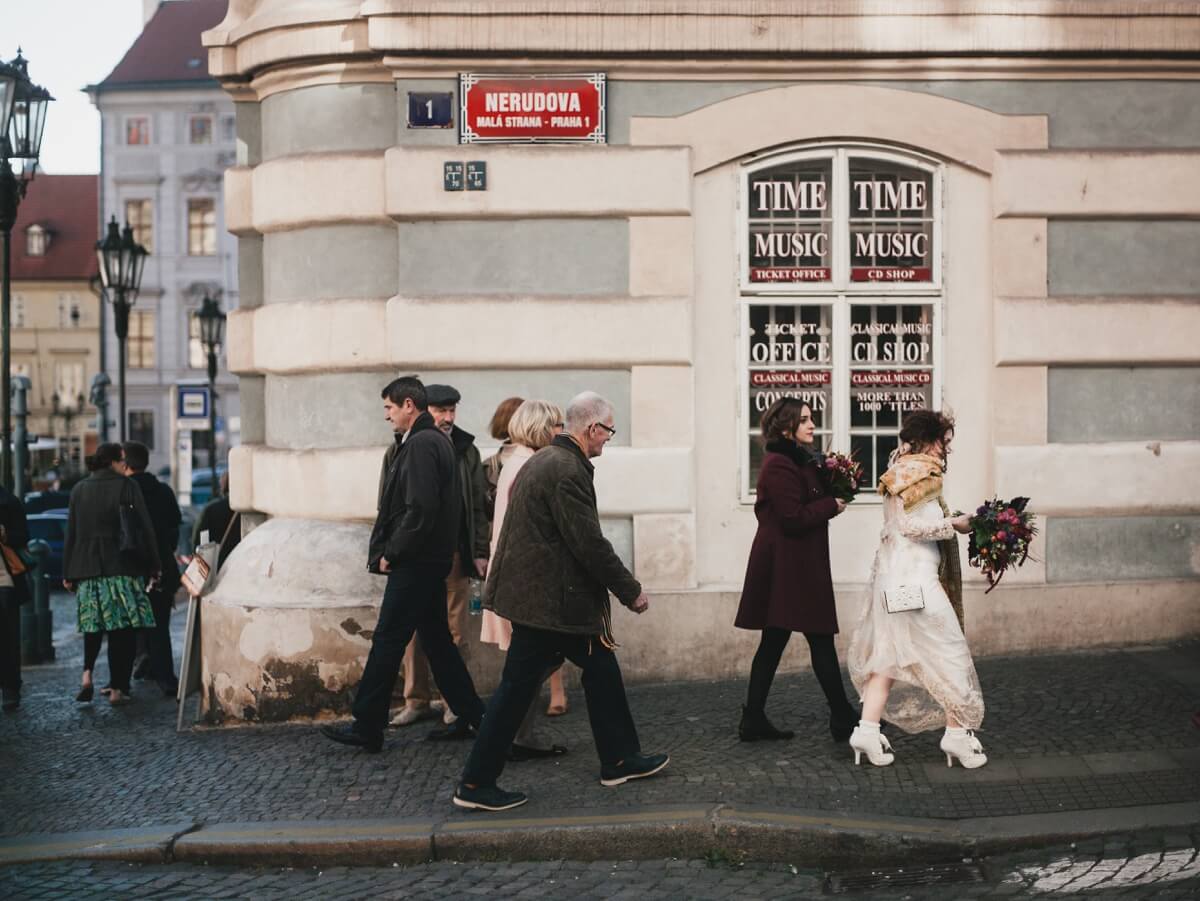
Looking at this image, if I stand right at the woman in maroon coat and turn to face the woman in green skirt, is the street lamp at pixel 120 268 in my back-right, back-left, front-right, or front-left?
front-right

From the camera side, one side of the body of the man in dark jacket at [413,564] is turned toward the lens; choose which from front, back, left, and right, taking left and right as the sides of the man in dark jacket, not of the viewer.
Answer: left

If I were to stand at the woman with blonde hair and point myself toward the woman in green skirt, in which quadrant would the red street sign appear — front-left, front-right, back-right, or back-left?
front-right

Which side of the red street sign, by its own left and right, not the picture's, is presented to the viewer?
front

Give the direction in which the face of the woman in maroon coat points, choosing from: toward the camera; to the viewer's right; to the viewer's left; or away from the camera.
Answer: to the viewer's right

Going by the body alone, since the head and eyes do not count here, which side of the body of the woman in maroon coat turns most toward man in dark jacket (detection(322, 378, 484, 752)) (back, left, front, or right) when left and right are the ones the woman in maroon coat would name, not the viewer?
back

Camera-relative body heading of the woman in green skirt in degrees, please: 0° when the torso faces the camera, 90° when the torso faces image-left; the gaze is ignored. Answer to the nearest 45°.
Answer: approximately 180°

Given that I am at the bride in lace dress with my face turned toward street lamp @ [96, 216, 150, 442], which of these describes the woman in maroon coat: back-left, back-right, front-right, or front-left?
front-left

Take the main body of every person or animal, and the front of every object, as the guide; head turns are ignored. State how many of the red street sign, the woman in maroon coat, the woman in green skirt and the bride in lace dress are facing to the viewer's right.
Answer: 2

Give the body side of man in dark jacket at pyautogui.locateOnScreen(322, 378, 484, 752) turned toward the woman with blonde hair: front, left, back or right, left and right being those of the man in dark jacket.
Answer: back

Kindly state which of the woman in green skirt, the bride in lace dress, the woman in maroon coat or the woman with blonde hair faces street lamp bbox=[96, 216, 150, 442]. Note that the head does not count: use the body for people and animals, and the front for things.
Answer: the woman in green skirt

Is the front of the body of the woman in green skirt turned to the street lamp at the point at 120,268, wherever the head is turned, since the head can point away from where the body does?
yes

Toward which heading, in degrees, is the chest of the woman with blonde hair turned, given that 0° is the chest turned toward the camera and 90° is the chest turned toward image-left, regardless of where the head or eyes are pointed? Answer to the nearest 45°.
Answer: approximately 270°

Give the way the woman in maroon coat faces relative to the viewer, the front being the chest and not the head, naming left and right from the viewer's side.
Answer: facing to the right of the viewer
